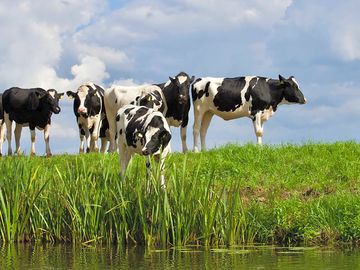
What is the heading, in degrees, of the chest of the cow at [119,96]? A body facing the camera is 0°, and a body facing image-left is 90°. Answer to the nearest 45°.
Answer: approximately 270°

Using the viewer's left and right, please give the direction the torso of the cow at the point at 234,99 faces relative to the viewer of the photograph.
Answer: facing to the right of the viewer

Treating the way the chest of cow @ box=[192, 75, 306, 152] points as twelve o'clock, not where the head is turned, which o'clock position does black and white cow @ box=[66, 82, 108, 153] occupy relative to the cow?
The black and white cow is roughly at 6 o'clock from the cow.

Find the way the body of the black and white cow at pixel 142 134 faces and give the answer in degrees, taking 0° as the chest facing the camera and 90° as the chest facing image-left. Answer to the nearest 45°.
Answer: approximately 315°

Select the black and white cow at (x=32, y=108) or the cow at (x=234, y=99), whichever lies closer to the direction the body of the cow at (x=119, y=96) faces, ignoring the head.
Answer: the cow

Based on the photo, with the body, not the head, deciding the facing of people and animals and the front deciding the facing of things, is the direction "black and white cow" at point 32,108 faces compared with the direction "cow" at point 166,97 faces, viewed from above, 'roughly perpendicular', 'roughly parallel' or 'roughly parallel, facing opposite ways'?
roughly parallel

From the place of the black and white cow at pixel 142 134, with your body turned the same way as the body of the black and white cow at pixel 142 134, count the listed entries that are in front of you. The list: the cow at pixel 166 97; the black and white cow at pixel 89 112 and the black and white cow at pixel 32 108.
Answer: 0

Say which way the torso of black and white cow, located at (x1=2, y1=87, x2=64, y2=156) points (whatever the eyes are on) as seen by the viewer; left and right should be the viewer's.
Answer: facing the viewer and to the right of the viewer

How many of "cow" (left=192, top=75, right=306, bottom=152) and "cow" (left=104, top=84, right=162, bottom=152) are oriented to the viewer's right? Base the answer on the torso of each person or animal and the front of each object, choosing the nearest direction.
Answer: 2

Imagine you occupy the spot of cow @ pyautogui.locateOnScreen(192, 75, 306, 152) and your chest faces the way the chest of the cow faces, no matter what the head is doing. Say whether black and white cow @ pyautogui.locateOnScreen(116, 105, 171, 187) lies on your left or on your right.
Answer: on your right

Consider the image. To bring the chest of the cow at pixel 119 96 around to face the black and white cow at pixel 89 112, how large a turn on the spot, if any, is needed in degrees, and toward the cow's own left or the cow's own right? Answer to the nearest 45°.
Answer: approximately 135° to the cow's own left

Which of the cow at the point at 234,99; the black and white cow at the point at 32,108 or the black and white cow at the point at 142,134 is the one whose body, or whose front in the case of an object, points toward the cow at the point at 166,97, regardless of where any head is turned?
the black and white cow at the point at 32,108

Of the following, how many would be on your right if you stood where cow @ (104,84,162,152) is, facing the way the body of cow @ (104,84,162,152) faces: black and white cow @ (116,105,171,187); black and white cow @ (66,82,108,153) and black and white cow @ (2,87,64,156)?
1

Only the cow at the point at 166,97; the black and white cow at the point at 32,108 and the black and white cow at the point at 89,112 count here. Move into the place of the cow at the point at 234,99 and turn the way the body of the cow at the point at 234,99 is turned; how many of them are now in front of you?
0

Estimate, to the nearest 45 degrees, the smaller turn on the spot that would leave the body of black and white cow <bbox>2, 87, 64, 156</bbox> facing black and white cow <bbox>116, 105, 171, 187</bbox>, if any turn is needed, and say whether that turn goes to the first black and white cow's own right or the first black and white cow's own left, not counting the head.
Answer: approximately 45° to the first black and white cow's own right
